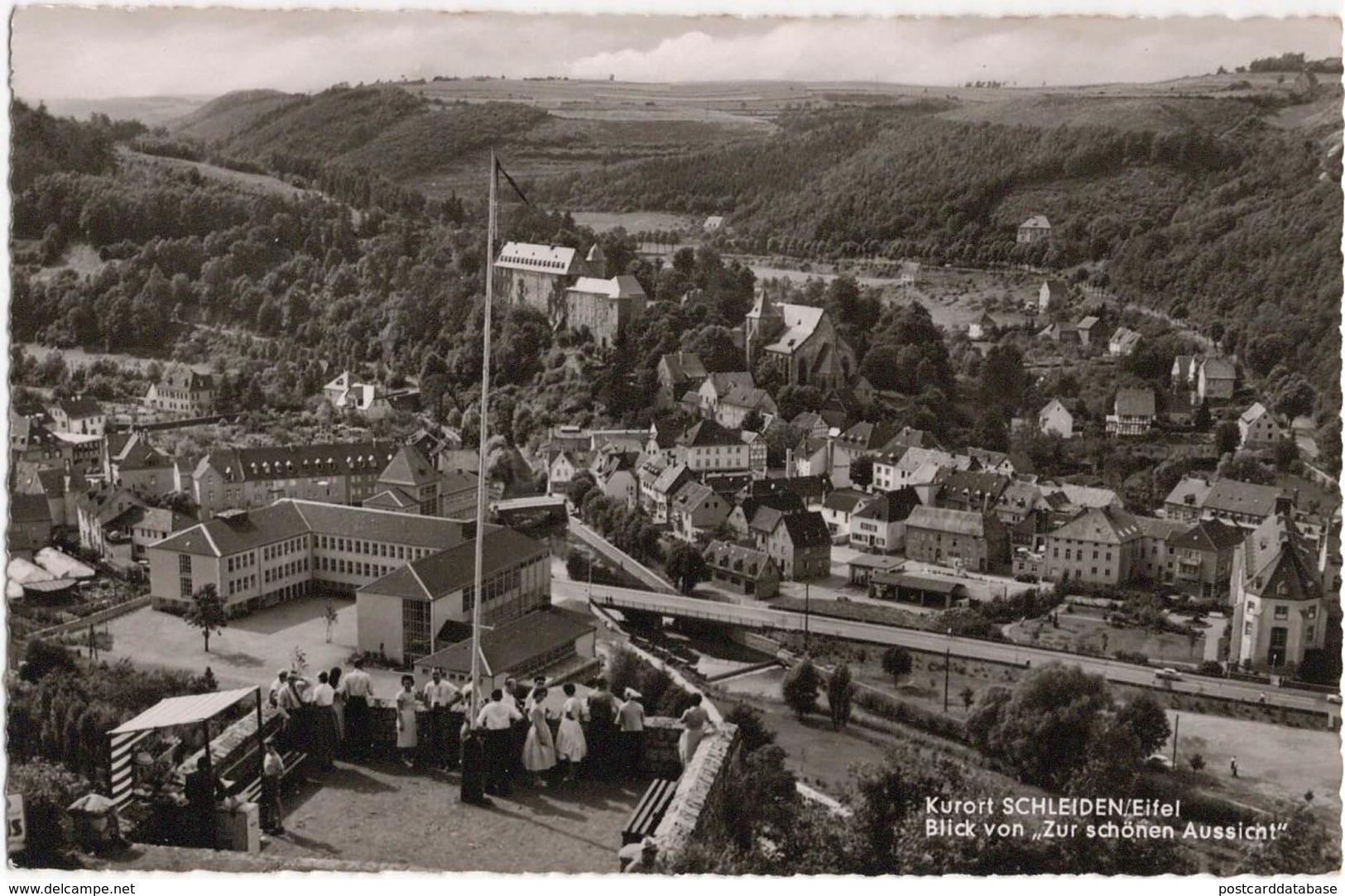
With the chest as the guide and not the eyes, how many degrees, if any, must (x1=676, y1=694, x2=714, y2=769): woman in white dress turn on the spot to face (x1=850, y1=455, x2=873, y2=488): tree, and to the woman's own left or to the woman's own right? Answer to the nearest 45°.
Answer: approximately 45° to the woman's own left

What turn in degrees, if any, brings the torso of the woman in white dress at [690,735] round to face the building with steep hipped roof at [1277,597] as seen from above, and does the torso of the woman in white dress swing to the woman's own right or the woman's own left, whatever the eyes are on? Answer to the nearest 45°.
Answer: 0° — they already face it

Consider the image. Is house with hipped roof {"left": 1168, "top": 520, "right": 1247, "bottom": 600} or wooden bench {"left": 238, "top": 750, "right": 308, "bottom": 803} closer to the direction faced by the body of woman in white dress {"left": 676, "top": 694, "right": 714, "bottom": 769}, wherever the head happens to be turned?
the house with hipped roof

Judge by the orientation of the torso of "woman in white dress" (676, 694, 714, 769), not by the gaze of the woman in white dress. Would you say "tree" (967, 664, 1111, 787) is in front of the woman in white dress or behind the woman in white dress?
in front

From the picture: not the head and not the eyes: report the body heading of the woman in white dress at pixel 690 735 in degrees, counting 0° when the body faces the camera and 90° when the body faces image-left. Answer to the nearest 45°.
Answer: approximately 225°

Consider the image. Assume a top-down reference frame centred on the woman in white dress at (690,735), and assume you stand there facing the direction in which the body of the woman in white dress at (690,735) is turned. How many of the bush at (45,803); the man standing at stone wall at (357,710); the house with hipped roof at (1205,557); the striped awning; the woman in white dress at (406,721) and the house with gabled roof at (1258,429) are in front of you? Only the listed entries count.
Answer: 2

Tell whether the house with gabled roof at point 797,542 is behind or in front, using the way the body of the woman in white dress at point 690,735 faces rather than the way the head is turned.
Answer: in front

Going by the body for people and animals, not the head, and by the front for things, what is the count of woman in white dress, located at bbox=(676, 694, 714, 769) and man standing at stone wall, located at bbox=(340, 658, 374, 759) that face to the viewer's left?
0

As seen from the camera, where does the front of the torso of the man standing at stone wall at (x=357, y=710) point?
away from the camera

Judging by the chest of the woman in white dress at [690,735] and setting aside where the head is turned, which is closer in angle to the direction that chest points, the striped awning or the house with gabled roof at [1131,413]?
the house with gabled roof

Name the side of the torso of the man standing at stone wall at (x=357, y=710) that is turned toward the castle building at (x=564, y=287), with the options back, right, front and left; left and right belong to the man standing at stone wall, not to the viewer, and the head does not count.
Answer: front
